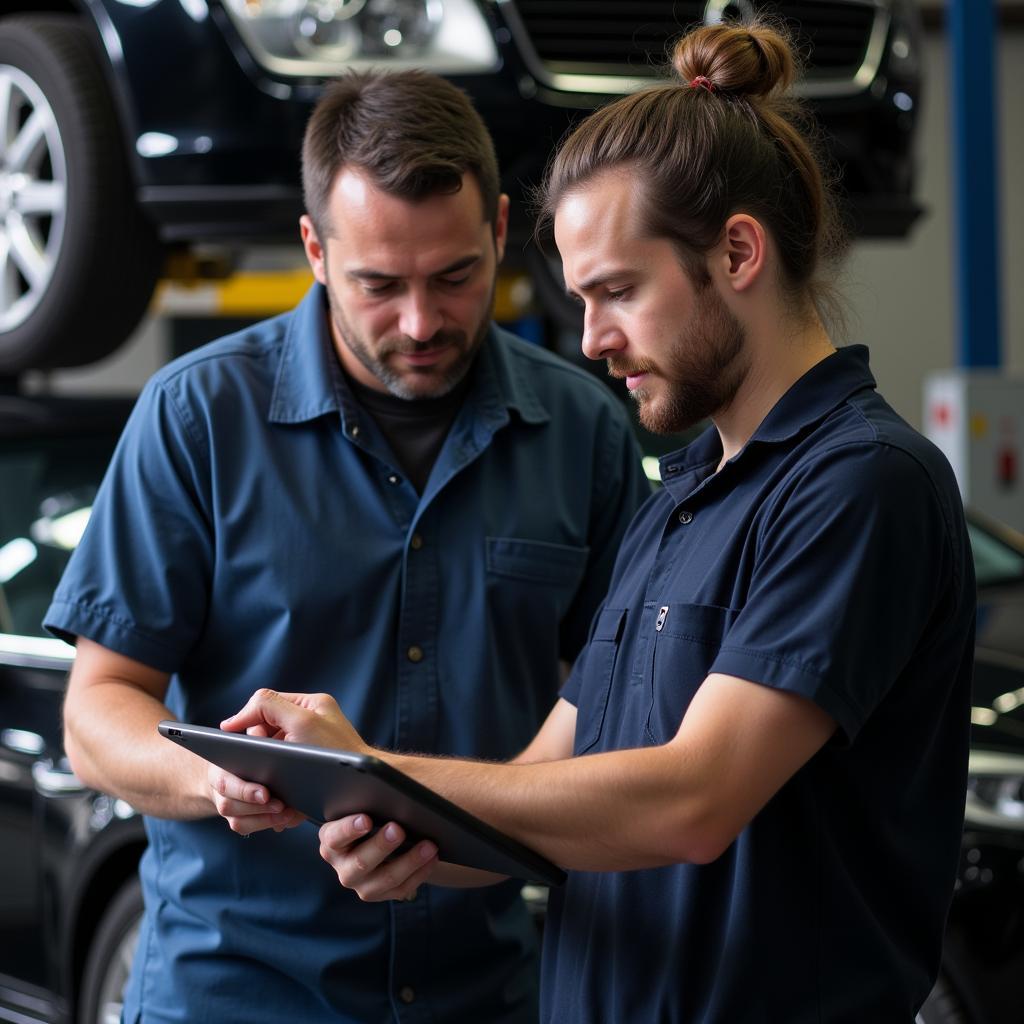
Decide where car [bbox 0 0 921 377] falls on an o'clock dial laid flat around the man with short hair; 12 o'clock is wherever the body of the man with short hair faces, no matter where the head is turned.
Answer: The car is roughly at 6 o'clock from the man with short hair.

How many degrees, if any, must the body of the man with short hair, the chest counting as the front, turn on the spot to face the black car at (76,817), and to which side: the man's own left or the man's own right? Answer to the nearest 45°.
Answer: approximately 135° to the man's own right

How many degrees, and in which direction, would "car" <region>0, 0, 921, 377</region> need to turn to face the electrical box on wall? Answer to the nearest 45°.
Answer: approximately 90° to its left

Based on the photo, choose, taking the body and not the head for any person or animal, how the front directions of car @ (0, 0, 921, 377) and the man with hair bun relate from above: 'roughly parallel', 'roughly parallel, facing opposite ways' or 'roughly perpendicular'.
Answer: roughly perpendicular

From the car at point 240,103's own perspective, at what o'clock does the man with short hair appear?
The man with short hair is roughly at 1 o'clock from the car.

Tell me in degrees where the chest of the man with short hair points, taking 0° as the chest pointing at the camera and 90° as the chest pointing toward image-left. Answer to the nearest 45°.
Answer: approximately 0°

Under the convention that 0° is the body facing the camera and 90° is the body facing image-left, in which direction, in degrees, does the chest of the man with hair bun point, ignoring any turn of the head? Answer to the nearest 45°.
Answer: approximately 45°

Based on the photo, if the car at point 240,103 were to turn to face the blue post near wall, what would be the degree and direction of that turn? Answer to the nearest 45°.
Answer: approximately 90° to its left
